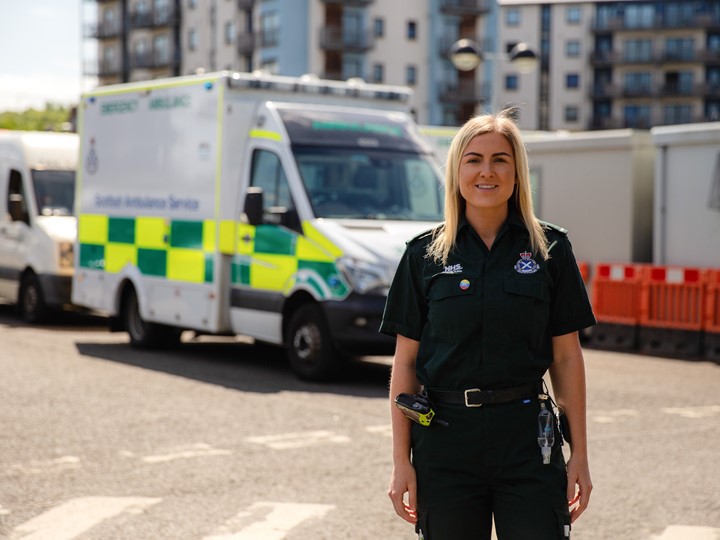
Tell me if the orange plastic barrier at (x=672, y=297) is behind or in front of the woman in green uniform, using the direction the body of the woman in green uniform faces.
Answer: behind

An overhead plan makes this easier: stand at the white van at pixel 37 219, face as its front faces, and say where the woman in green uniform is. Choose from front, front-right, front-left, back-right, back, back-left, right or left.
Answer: front-right

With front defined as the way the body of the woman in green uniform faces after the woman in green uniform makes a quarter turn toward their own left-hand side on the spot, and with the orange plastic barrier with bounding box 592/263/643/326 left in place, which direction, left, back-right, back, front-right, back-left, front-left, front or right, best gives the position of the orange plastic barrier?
left

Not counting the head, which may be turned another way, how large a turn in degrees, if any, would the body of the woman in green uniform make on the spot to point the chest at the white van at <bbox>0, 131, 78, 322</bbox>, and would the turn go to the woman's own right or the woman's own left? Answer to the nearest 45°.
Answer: approximately 135° to the woman's own right

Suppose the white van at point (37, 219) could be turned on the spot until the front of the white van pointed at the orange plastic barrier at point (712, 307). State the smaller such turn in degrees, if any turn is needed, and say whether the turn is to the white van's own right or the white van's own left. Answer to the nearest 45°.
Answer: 0° — it already faces it

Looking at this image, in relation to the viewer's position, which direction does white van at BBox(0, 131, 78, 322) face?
facing the viewer and to the right of the viewer

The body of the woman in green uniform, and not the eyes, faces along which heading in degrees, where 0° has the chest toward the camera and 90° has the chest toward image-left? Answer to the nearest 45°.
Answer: approximately 0°

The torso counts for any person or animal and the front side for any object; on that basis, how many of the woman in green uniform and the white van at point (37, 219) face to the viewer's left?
0

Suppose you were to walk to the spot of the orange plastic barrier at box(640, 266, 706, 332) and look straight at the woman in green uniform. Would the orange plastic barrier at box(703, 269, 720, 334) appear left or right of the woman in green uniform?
left
